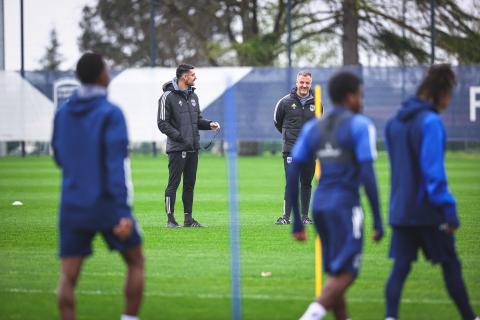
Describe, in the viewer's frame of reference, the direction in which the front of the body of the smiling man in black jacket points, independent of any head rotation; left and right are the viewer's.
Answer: facing the viewer

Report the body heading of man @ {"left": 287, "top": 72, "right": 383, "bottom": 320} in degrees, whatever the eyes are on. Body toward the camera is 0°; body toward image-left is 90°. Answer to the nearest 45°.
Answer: approximately 225°

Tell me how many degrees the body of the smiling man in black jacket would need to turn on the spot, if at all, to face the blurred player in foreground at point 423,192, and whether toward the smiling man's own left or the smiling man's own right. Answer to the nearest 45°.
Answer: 0° — they already face them

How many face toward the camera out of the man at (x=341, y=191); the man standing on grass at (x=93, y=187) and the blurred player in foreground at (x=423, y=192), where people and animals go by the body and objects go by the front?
0

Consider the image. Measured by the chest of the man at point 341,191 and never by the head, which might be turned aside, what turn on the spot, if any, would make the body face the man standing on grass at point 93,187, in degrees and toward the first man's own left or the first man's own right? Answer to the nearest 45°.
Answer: approximately 135° to the first man's own left

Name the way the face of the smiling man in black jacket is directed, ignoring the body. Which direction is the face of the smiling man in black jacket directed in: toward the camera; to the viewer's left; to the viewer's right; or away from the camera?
toward the camera

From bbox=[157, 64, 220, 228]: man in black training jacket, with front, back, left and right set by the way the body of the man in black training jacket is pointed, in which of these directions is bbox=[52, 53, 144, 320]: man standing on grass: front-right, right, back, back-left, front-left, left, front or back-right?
front-right

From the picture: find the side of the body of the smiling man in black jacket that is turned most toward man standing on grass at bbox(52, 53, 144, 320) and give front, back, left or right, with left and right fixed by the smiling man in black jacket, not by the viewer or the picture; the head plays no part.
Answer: front

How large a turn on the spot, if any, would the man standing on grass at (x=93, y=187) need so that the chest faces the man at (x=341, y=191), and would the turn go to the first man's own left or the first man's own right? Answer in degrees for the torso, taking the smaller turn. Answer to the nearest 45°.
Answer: approximately 45° to the first man's own right

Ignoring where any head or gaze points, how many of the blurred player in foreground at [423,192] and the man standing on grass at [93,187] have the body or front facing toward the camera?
0

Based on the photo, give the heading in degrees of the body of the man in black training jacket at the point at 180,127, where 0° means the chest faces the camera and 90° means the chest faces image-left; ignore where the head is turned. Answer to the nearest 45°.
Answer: approximately 315°

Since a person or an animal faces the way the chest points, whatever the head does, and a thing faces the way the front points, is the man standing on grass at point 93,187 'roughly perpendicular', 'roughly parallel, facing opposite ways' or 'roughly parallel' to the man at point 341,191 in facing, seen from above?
roughly parallel

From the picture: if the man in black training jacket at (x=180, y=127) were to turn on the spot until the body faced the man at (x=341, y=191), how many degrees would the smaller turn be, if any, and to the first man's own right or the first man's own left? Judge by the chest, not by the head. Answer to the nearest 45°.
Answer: approximately 45° to the first man's own right

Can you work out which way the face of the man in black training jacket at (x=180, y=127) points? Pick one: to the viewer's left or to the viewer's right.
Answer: to the viewer's right

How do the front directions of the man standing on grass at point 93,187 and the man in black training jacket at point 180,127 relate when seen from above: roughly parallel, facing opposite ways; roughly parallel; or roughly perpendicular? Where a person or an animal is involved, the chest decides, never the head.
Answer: roughly perpendicular
